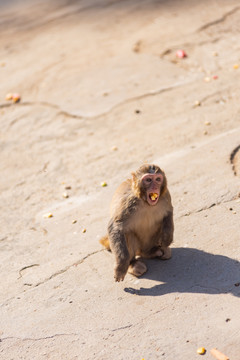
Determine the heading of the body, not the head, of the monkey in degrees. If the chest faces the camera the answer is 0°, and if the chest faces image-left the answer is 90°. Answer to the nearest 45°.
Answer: approximately 315°
